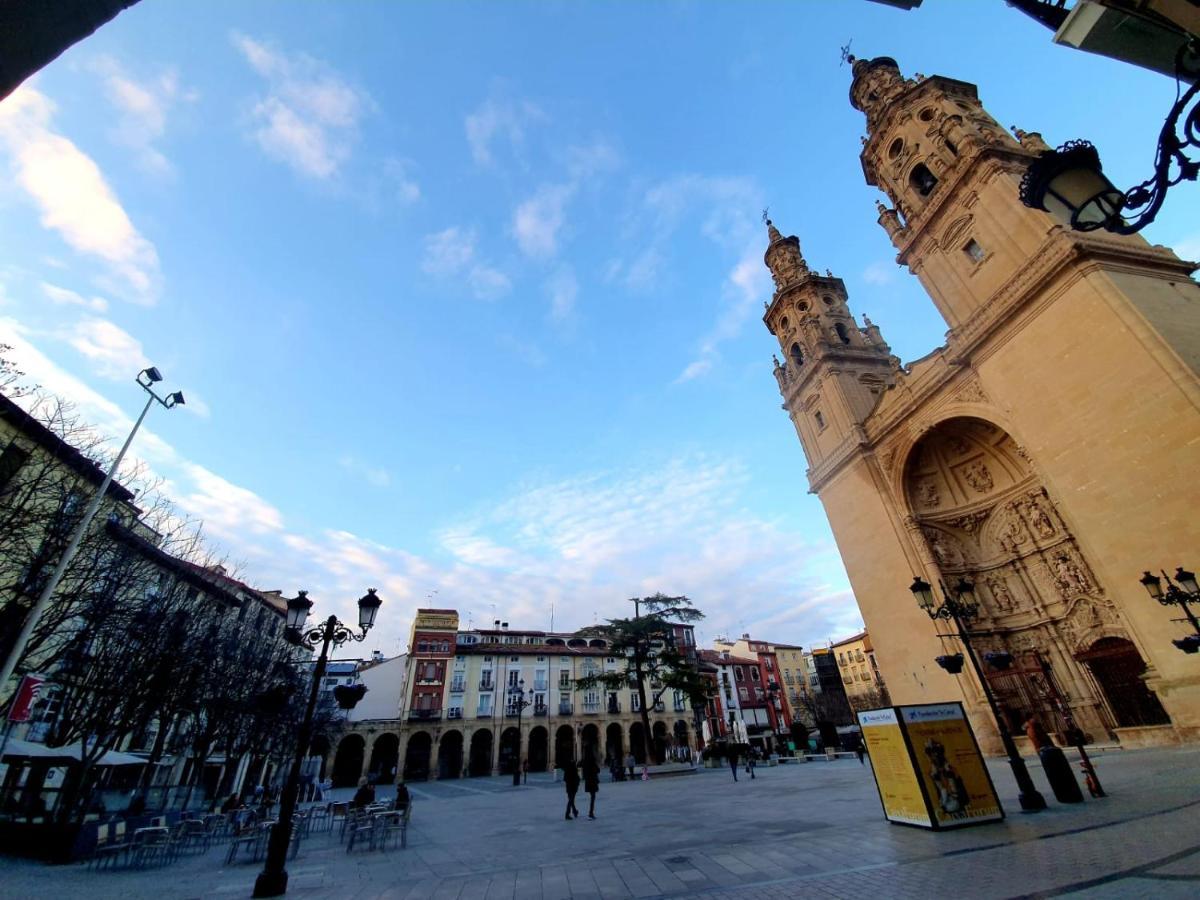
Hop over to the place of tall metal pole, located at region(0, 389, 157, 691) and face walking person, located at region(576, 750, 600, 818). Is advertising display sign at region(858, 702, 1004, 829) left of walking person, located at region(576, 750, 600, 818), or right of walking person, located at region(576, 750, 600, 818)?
right

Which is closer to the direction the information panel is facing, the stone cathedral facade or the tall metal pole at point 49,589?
the tall metal pole

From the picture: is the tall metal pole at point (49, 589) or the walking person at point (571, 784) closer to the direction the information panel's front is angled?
the tall metal pole

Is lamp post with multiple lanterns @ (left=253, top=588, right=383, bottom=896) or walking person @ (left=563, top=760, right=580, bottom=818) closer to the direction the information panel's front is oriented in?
the lamp post with multiple lanterns

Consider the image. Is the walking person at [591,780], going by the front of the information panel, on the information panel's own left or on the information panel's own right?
on the information panel's own right

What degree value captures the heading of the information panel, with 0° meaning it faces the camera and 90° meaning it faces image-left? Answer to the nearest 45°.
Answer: approximately 45°

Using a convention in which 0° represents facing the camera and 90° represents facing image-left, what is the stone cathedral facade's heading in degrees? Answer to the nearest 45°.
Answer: approximately 45°

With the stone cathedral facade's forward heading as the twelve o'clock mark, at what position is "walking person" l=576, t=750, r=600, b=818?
The walking person is roughly at 12 o'clock from the stone cathedral facade.

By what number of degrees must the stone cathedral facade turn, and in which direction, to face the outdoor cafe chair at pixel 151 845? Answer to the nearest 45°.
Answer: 0° — it already faces it
